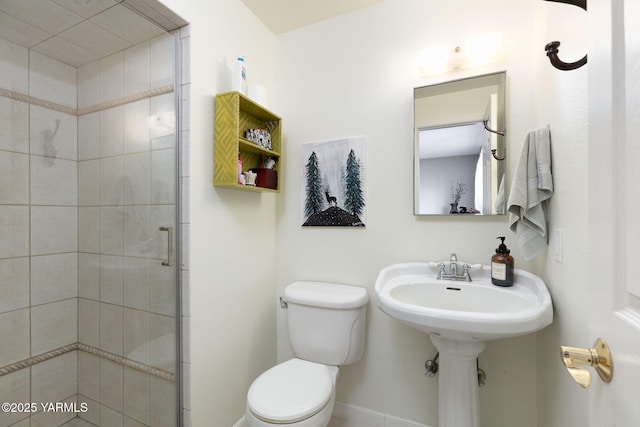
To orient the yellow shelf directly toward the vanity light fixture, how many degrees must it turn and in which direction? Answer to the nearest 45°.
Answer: approximately 45° to its left

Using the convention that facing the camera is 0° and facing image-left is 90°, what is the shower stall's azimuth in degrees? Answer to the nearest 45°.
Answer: approximately 315°

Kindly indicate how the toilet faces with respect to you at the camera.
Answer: facing the viewer and to the left of the viewer

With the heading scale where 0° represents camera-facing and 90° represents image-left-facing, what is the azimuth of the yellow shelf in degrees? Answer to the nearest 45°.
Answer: approximately 315°

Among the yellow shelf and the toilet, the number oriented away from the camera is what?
0

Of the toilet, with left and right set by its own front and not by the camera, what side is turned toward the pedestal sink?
left

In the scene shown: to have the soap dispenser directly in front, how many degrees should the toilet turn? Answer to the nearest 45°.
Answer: approximately 135° to its left

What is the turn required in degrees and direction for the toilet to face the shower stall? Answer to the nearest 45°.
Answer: approximately 45° to its right
